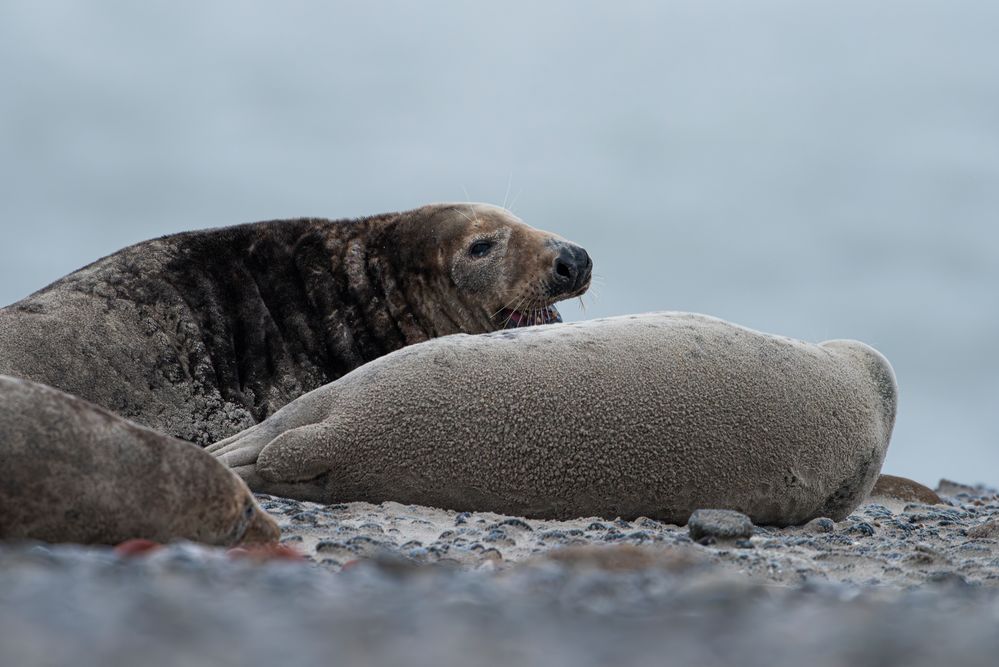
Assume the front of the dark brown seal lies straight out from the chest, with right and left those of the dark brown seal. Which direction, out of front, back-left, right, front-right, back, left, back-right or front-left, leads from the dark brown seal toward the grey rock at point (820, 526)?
front-right

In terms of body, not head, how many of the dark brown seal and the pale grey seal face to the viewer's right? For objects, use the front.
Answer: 2

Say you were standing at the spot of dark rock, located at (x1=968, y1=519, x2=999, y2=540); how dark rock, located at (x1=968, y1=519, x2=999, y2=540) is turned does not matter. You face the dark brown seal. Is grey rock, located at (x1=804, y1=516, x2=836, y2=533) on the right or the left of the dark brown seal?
left

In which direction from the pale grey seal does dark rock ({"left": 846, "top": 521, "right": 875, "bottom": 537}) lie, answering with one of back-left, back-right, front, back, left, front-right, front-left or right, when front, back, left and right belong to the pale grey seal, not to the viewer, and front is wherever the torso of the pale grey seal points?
front

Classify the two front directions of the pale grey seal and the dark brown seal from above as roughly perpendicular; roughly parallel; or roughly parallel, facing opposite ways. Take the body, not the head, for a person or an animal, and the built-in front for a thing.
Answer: roughly parallel

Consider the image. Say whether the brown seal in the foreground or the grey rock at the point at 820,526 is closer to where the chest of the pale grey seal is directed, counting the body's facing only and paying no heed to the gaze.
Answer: the grey rock

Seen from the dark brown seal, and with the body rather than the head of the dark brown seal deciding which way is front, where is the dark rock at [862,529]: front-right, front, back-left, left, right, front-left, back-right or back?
front-right

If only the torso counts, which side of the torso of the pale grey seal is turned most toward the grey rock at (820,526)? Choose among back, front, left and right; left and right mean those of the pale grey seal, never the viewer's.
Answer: front

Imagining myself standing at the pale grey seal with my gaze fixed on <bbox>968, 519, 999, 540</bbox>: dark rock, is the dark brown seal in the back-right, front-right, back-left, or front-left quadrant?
back-left

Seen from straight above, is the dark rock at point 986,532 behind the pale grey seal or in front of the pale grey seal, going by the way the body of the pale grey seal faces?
in front

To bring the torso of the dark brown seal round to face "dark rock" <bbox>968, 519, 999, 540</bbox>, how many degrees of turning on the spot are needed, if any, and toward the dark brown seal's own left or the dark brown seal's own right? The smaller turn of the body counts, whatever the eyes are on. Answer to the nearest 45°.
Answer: approximately 45° to the dark brown seal's own right

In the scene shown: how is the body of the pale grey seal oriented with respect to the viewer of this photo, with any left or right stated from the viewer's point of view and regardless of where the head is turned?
facing to the right of the viewer

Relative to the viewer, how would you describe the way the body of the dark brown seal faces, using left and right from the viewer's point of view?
facing to the right of the viewer
